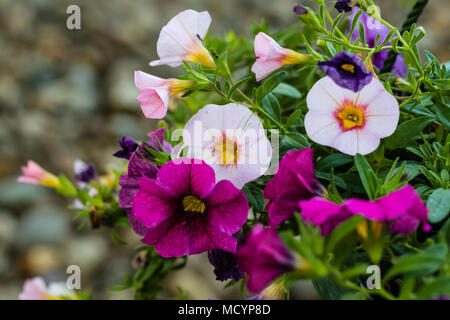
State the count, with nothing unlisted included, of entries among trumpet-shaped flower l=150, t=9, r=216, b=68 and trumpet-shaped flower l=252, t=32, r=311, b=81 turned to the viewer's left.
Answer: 2

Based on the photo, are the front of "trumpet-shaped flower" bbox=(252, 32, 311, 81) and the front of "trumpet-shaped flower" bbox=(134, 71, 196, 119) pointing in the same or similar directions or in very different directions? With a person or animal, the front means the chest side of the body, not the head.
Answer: same or similar directions

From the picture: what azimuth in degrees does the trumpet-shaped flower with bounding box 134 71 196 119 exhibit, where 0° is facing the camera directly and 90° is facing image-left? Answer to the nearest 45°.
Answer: approximately 90°

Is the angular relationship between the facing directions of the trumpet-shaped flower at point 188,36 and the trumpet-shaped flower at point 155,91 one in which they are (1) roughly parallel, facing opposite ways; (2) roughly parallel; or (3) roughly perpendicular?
roughly parallel

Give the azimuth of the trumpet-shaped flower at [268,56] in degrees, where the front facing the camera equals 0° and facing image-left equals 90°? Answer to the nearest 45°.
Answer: approximately 90°

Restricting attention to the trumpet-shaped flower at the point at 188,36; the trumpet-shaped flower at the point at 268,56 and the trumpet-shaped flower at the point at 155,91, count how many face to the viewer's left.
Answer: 3

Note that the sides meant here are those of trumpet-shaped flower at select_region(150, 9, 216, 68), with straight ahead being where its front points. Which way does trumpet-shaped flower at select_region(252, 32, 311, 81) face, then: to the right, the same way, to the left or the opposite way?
the same way

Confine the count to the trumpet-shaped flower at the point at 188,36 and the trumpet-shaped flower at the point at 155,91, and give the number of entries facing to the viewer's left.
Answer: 2

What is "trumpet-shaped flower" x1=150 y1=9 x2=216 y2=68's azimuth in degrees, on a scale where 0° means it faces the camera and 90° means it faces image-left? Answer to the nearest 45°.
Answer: approximately 90°

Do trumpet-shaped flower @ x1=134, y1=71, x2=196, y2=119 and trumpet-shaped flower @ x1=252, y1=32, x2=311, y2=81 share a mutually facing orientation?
no
